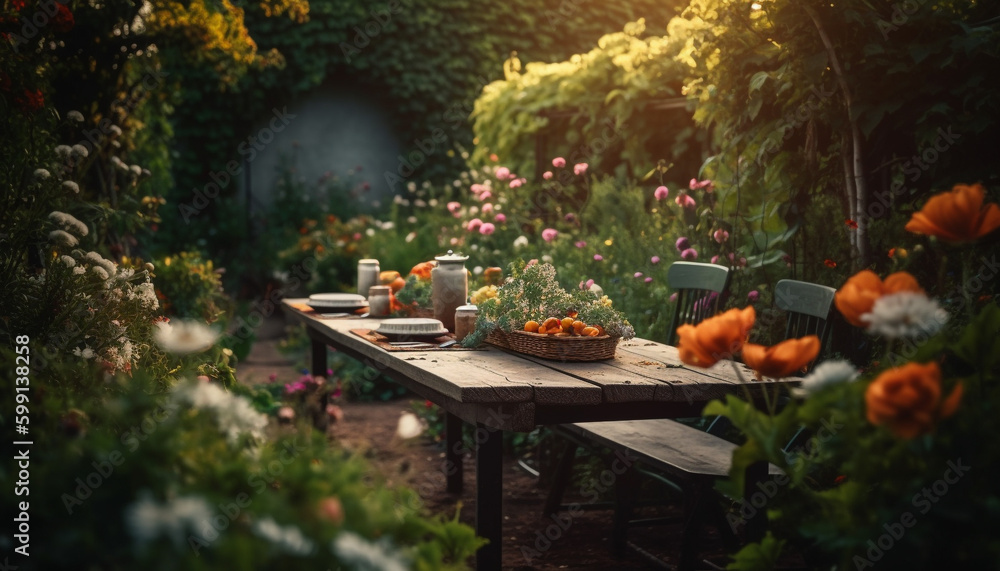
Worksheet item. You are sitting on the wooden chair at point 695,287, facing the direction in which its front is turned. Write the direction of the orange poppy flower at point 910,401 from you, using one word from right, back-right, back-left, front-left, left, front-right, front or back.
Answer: front-left

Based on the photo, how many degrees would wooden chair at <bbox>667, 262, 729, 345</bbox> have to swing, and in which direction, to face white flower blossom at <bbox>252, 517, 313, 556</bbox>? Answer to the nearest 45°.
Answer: approximately 45° to its left

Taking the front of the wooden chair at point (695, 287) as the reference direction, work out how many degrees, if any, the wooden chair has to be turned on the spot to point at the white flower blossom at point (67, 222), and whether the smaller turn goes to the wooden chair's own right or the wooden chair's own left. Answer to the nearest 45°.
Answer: approximately 45° to the wooden chair's own right

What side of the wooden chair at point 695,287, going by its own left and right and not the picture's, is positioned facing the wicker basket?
front

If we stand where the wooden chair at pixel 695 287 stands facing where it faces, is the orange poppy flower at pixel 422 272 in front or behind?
in front

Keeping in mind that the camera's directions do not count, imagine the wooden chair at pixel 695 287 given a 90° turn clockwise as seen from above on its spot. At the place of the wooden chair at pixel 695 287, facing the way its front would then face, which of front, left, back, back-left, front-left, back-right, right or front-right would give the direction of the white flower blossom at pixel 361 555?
back-left

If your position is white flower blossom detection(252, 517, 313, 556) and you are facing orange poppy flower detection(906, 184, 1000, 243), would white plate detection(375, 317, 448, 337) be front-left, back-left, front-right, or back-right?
front-left

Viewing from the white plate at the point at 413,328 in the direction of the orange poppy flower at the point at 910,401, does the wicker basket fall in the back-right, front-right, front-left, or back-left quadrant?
front-left

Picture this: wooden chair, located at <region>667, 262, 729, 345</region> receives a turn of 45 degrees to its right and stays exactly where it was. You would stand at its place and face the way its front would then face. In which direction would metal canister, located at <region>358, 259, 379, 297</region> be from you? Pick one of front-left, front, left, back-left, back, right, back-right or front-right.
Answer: front

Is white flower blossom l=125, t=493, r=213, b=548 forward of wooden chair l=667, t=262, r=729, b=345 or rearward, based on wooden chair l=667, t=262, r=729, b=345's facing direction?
forward

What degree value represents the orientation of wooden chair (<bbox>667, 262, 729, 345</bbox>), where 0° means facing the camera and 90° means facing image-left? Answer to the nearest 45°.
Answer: approximately 45°

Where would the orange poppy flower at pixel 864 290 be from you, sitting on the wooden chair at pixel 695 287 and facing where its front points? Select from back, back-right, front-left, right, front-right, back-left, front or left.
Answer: front-left

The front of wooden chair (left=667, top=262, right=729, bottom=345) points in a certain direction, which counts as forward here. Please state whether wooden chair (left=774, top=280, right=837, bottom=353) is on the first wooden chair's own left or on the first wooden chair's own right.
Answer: on the first wooden chair's own left
